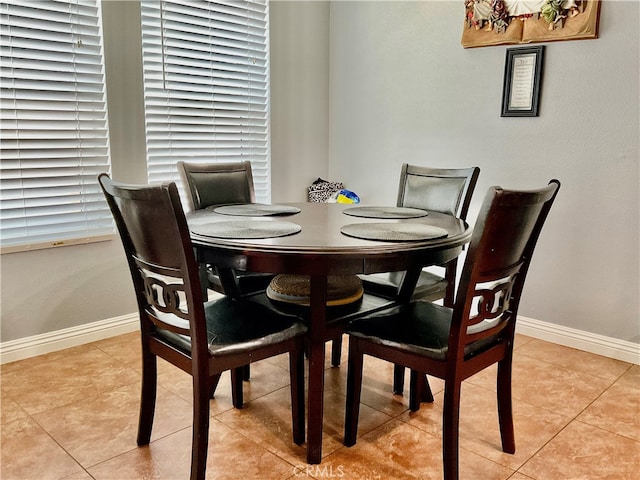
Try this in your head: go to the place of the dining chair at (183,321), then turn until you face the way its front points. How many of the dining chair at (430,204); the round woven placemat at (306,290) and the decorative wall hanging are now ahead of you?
3

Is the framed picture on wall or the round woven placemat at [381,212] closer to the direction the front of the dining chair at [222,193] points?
the round woven placemat

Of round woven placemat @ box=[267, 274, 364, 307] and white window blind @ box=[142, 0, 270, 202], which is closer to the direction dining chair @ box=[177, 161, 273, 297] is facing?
the round woven placemat

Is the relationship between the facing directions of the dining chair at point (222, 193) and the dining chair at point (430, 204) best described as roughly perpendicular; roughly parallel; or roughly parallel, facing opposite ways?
roughly perpendicular

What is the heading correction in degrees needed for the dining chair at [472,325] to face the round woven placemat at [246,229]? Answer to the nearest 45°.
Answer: approximately 45° to its left

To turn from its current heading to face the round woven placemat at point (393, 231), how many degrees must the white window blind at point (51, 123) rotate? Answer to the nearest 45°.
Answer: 0° — it already faces it

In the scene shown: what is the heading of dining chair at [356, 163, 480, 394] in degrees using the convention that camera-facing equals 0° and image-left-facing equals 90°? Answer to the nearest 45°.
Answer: approximately 45°

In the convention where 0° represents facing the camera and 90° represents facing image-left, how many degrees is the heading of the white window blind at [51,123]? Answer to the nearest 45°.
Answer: approximately 315°

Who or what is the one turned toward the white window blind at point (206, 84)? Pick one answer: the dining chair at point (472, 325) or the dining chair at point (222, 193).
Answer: the dining chair at point (472, 325)
